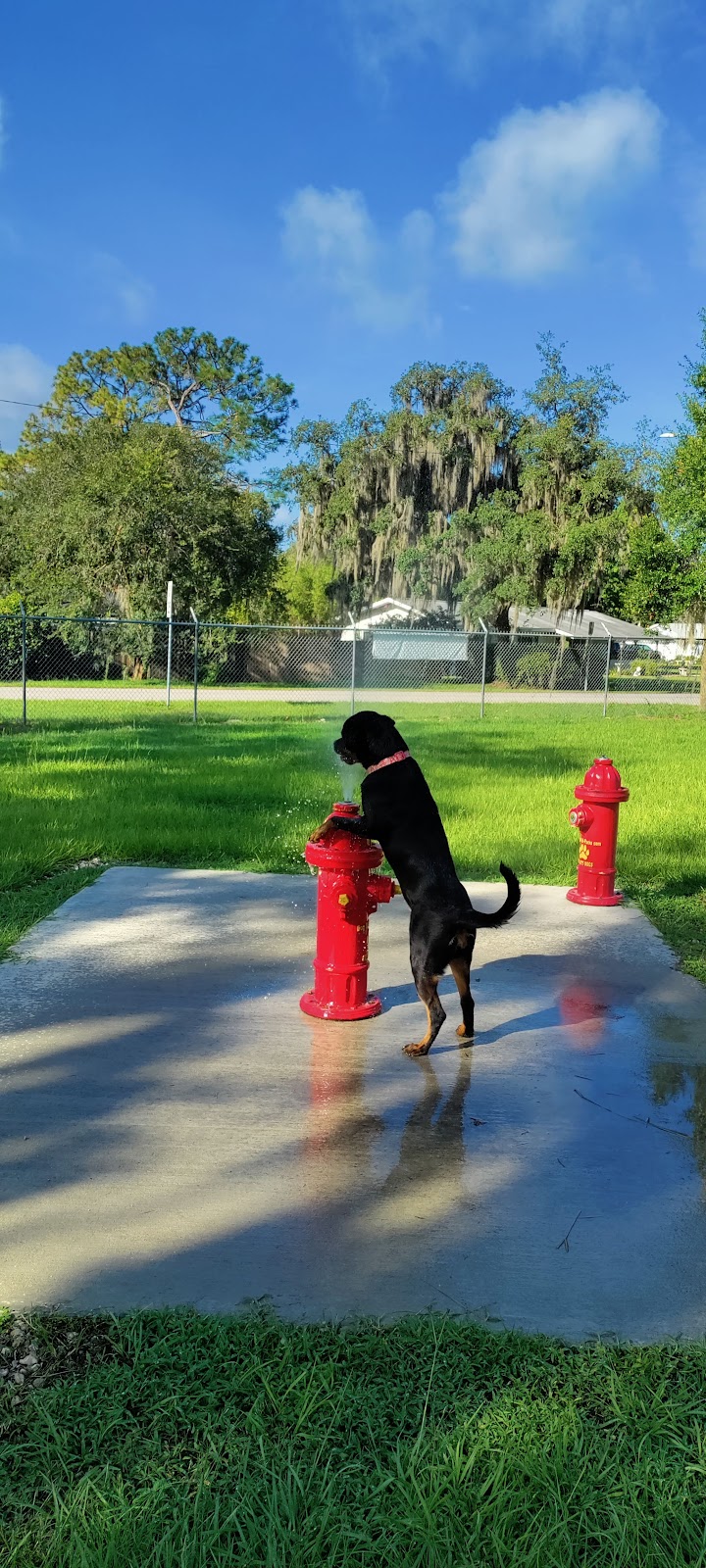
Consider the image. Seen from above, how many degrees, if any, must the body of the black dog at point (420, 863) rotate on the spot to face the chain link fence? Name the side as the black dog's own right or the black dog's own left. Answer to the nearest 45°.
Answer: approximately 45° to the black dog's own right

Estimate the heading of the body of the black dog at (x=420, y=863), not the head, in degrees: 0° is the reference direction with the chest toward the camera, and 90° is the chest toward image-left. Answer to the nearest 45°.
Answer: approximately 135°

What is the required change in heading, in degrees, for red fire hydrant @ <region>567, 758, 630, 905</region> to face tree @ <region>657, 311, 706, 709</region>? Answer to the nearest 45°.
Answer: approximately 135° to its right

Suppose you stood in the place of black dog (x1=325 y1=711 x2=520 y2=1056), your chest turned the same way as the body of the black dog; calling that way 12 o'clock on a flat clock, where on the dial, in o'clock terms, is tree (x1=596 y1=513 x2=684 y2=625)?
The tree is roughly at 2 o'clock from the black dog.

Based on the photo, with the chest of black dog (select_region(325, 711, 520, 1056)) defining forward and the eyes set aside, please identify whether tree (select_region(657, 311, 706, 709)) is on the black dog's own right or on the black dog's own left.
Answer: on the black dog's own right

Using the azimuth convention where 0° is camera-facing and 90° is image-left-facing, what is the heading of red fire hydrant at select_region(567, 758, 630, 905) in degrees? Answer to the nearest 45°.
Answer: approximately 45°

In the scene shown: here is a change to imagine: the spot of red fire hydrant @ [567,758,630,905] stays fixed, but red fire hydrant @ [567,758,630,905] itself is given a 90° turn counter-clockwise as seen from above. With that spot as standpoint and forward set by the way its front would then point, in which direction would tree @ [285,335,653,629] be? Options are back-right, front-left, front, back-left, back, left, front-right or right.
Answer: back-left
